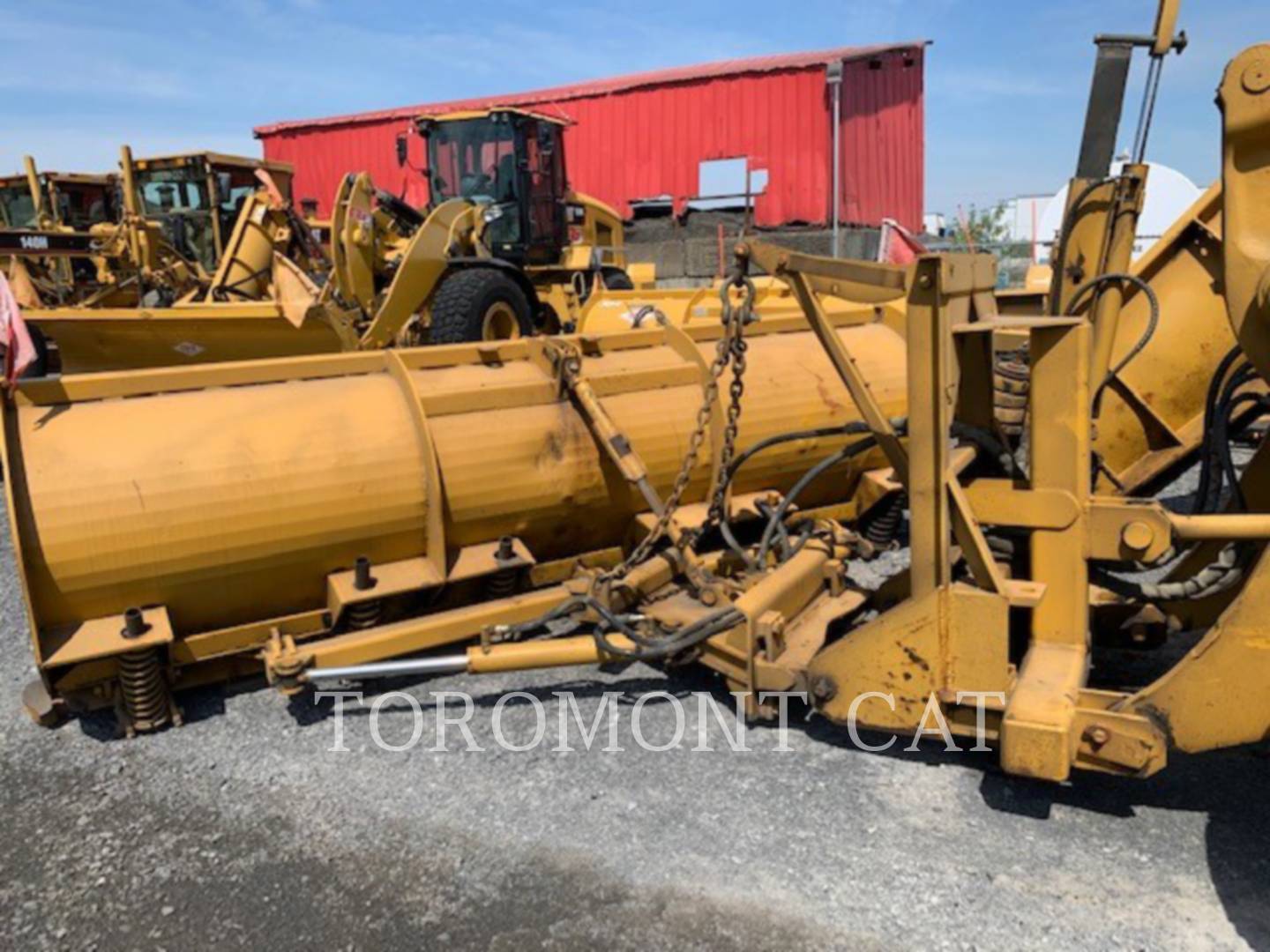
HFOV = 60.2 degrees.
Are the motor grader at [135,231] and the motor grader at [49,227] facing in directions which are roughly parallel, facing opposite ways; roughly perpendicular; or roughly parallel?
roughly parallel

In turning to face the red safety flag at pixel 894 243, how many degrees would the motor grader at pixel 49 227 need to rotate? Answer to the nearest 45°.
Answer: approximately 135° to its left

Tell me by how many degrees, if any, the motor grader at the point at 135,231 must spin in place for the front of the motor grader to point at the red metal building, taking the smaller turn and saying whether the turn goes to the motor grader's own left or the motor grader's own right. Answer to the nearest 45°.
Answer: approximately 180°

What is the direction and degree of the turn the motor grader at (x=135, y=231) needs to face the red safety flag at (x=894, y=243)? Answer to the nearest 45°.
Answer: approximately 135° to its left

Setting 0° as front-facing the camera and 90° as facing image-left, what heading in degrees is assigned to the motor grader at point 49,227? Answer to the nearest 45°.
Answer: approximately 45°

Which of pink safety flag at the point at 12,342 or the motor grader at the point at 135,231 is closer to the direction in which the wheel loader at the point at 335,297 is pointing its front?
the pink safety flag

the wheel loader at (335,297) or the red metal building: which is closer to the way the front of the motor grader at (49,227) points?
the wheel loader

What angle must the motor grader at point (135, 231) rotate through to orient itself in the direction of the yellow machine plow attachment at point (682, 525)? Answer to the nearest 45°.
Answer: approximately 45° to its left

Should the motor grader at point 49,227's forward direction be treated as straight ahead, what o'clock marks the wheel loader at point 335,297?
The wheel loader is roughly at 10 o'clock from the motor grader.

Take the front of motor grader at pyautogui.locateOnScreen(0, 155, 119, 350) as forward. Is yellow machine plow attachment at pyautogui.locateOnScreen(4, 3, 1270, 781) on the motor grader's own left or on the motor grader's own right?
on the motor grader's own left

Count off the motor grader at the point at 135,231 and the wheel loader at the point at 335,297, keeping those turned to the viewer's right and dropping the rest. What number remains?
0

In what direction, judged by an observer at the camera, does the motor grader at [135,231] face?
facing the viewer and to the left of the viewer
